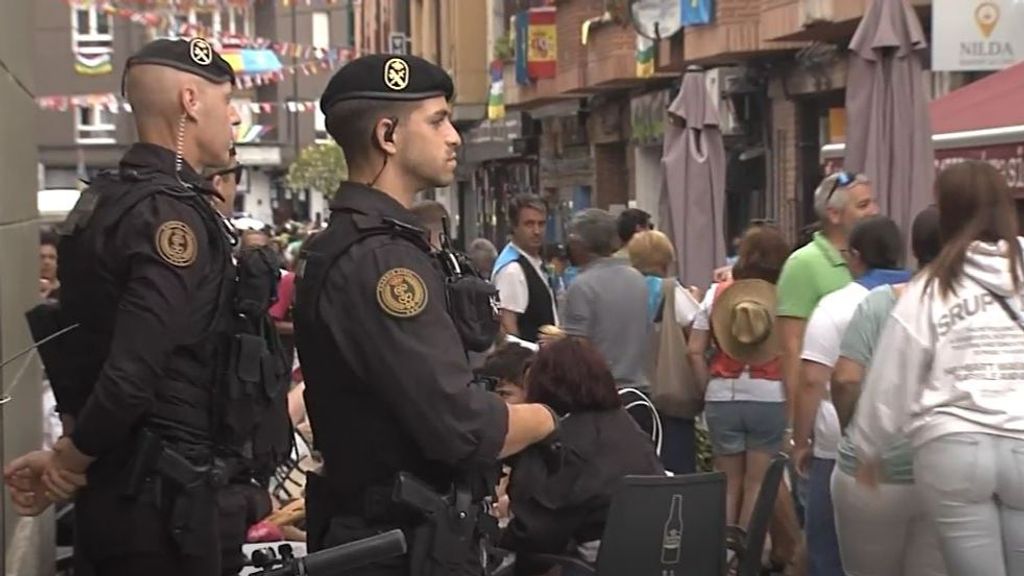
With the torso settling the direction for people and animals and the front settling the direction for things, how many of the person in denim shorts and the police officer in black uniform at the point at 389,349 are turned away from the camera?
1

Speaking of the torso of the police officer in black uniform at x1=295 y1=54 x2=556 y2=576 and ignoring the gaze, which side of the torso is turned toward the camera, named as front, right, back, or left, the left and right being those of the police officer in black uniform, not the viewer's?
right

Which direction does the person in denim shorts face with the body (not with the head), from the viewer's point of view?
away from the camera

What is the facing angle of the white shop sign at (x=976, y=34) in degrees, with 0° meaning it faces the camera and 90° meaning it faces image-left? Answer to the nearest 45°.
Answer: approximately 0°

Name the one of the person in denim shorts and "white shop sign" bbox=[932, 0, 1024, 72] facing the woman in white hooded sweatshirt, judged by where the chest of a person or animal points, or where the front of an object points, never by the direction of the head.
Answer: the white shop sign

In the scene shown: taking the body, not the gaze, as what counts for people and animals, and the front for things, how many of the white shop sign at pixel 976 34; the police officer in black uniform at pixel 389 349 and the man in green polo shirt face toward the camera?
1

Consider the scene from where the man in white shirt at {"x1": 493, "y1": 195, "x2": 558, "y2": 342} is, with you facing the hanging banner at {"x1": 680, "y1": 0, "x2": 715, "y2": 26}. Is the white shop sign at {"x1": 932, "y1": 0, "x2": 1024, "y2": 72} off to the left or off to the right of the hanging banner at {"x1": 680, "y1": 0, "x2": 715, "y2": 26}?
right

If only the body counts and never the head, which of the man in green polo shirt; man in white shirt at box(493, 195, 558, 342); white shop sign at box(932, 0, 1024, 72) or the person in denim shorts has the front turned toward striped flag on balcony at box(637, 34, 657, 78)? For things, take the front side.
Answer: the person in denim shorts

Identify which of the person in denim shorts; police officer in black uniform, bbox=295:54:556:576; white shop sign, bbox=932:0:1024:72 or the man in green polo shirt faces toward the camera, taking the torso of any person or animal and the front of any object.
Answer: the white shop sign

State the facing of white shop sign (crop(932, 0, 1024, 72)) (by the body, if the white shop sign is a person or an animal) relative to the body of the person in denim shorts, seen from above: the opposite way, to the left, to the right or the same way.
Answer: the opposite way

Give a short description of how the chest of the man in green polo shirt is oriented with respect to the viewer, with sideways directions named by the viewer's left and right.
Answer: facing to the right of the viewer

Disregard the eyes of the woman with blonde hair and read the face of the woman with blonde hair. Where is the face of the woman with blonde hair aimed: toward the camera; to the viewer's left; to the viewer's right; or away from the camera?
away from the camera
